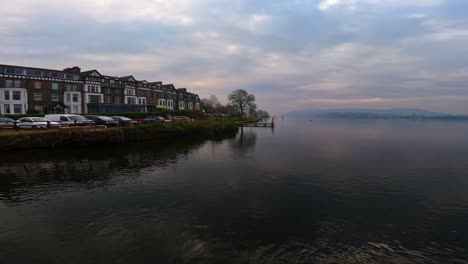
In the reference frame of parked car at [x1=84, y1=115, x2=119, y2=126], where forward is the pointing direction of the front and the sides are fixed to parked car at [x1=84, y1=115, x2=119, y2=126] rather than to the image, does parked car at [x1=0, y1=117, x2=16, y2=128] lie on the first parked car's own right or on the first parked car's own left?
on the first parked car's own right

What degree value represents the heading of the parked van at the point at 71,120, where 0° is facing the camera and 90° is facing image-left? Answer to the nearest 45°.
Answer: approximately 315°

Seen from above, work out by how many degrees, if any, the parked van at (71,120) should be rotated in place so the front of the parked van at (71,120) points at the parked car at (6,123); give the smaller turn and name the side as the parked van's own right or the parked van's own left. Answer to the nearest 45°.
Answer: approximately 135° to the parked van's own right

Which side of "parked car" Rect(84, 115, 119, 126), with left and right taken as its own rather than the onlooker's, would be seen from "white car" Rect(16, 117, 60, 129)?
right

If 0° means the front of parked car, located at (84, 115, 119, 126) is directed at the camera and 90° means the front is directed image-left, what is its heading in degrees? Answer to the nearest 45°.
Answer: approximately 315°

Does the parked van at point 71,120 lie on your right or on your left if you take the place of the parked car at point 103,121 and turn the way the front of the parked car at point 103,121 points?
on your right
